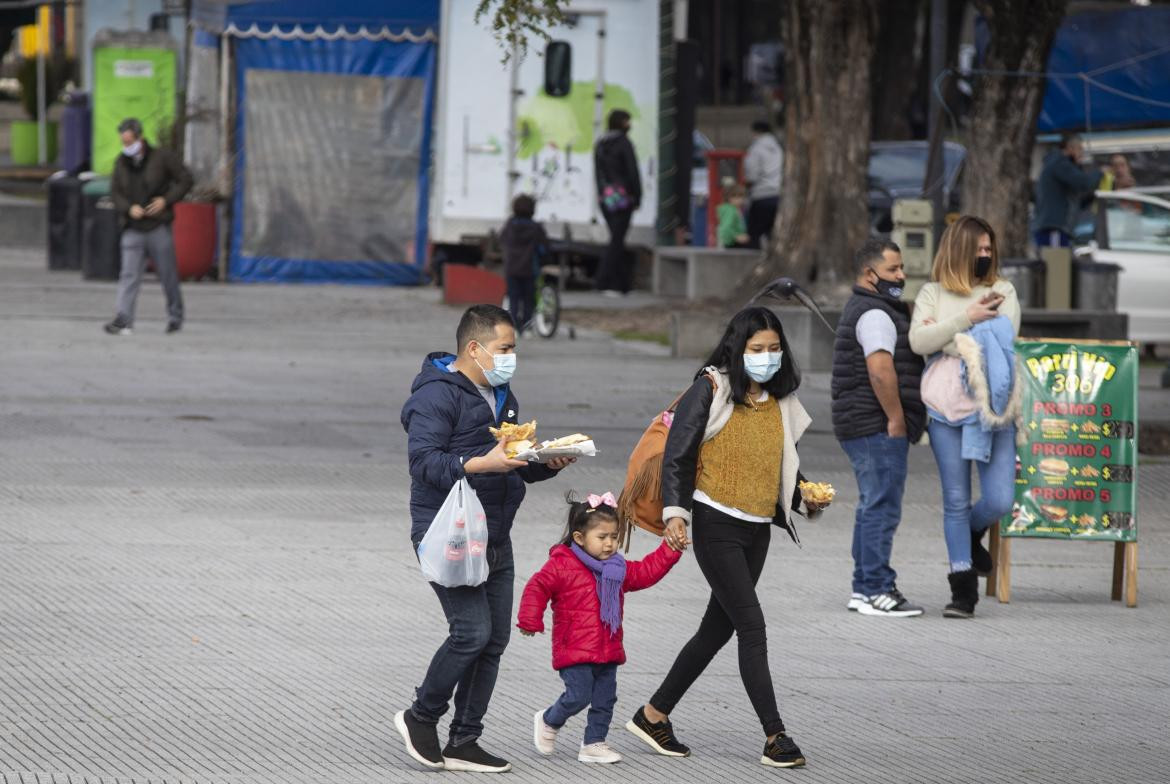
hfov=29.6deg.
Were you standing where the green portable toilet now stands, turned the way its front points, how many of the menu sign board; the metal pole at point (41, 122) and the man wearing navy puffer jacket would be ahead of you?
2

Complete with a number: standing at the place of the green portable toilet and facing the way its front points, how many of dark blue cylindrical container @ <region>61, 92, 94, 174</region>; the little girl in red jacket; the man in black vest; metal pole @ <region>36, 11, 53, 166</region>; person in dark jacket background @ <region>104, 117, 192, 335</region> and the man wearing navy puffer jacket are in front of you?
4

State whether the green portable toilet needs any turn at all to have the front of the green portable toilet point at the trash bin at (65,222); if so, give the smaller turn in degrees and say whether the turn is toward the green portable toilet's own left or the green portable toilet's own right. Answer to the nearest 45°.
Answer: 0° — it already faces it

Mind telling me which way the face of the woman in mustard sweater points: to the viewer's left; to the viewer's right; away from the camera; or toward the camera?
toward the camera

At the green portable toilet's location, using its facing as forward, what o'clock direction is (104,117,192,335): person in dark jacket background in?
The person in dark jacket background is roughly at 12 o'clock from the green portable toilet.

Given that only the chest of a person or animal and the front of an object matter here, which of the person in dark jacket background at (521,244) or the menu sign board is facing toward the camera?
the menu sign board

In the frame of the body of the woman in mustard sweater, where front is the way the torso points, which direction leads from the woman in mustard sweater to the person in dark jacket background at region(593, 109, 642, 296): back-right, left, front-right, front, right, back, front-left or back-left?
back-left

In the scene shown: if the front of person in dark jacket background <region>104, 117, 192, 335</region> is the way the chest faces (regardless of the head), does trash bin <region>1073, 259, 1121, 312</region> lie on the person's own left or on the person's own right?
on the person's own left

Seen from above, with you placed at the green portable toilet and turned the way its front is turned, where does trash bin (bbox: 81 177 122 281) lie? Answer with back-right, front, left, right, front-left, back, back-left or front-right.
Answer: front

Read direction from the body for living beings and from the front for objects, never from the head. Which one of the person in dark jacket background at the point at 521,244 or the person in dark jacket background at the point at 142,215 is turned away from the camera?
the person in dark jacket background at the point at 521,244

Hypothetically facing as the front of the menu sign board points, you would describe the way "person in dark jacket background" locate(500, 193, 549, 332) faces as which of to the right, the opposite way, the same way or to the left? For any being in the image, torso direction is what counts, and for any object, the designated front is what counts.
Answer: the opposite way

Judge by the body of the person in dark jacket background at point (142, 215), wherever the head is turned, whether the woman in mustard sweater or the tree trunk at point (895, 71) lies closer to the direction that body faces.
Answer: the woman in mustard sweater

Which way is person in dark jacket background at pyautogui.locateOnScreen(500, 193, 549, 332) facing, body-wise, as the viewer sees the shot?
away from the camera

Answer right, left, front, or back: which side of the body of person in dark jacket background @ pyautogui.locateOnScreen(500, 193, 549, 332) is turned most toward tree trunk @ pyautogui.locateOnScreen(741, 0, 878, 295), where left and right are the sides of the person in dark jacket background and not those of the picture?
right

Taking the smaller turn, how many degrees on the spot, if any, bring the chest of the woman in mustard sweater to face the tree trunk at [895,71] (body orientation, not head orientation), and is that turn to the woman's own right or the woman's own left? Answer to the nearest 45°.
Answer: approximately 135° to the woman's own left

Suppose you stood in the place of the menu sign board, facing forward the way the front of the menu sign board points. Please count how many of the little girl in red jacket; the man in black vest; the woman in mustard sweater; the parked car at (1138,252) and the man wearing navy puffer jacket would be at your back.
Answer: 1
